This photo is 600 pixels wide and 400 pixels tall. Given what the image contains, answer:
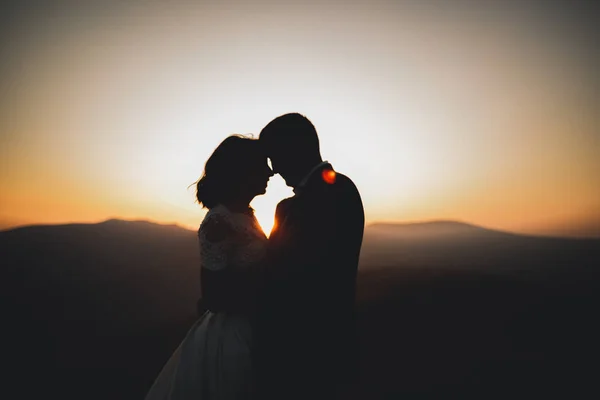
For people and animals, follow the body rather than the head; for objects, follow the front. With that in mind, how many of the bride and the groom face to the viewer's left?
1

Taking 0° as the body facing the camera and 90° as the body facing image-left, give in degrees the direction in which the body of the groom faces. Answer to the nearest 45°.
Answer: approximately 90°

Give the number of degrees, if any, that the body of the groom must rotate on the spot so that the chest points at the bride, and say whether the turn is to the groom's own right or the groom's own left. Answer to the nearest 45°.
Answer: approximately 45° to the groom's own right

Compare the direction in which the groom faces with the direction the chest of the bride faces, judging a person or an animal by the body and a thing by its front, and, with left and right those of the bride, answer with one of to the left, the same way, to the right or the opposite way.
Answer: the opposite way

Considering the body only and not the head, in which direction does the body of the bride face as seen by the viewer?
to the viewer's right

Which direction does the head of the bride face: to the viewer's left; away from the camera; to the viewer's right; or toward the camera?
to the viewer's right

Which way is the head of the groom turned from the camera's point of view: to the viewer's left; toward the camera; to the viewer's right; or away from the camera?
to the viewer's left

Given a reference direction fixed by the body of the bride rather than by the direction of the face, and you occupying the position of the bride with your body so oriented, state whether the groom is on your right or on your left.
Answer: on your right
